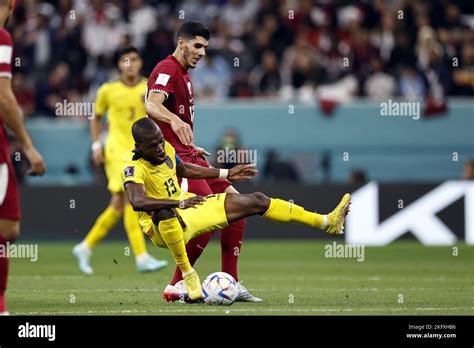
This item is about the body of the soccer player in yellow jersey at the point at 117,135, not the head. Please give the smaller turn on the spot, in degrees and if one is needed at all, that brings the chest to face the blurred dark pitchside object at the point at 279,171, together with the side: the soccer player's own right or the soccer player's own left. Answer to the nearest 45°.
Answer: approximately 90° to the soccer player's own left

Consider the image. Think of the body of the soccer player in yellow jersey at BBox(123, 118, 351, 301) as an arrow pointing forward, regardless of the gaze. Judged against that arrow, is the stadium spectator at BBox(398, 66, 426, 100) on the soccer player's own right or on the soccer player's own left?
on the soccer player's own left

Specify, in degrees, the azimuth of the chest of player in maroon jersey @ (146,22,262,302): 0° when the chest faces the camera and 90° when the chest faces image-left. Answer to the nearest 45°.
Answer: approximately 315°

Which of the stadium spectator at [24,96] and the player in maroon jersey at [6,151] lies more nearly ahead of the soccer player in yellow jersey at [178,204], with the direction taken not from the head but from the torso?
the player in maroon jersey

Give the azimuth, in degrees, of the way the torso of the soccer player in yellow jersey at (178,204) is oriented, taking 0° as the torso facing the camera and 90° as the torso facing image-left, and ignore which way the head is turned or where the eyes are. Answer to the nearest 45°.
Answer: approximately 315°

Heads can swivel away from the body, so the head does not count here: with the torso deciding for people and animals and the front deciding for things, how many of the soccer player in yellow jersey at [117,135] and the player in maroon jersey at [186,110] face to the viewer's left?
0

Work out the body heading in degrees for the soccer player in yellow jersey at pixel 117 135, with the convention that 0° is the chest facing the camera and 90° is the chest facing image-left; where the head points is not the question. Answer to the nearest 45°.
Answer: approximately 315°
